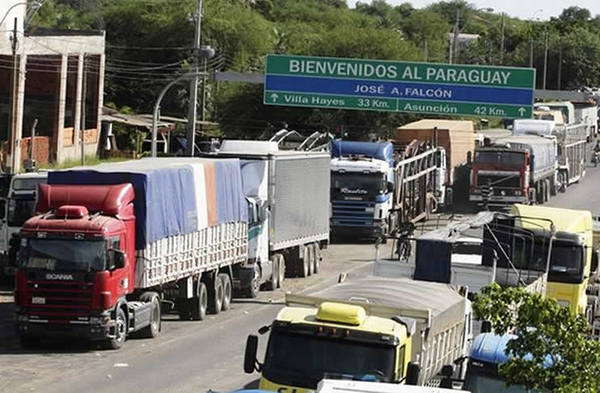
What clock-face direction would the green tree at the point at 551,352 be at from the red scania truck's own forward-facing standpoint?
The green tree is roughly at 10 o'clock from the red scania truck.

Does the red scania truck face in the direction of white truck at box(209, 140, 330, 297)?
no

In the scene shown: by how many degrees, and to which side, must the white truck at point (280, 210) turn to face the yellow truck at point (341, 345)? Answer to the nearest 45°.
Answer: approximately 45° to its left

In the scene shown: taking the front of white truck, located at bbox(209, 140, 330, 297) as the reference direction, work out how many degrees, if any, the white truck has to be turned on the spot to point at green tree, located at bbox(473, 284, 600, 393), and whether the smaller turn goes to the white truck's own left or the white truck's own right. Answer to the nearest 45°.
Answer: approximately 45° to the white truck's own left

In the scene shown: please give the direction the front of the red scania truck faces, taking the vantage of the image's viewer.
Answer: facing the viewer and to the left of the viewer

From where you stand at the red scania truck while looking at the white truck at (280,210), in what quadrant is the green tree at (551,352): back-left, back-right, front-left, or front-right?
back-right

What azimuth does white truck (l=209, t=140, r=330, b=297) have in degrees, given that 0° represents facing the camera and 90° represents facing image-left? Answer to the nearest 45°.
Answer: approximately 45°

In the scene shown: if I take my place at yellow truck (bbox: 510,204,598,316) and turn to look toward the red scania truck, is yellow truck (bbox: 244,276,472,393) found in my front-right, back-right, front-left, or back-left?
front-left

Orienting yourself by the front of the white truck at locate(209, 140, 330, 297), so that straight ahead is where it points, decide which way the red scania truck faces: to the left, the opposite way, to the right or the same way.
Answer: the same way

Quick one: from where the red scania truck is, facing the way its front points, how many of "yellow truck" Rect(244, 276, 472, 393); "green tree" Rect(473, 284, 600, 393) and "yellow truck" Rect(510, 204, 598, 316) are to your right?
0

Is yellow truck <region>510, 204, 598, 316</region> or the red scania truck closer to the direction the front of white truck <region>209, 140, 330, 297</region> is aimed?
the red scania truck

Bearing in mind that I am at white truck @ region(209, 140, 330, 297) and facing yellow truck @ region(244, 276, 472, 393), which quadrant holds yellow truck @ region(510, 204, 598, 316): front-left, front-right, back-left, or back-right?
front-left

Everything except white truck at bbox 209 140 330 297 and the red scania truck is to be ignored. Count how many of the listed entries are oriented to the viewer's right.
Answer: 0
